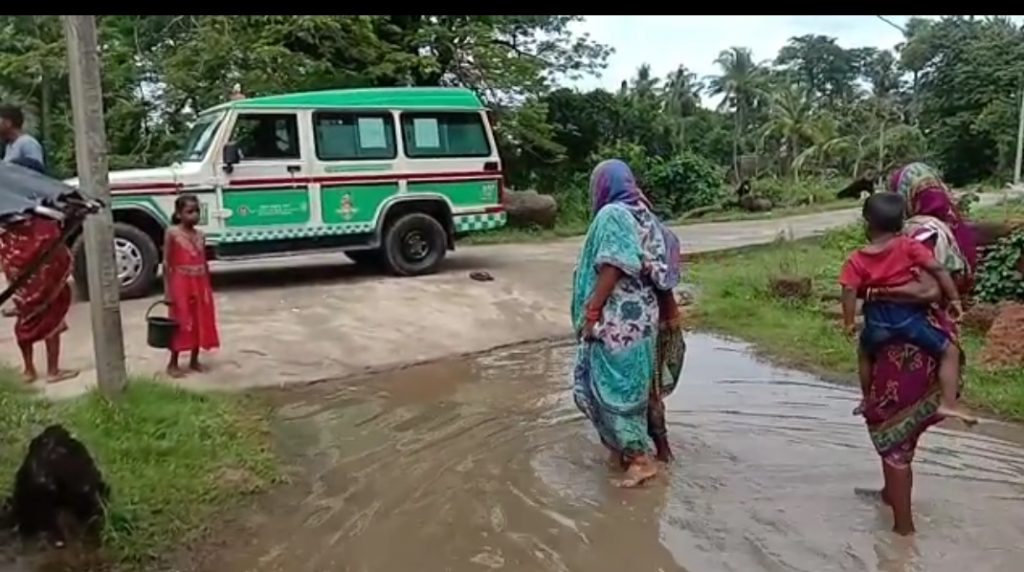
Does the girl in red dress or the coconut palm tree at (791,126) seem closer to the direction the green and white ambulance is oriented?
the girl in red dress

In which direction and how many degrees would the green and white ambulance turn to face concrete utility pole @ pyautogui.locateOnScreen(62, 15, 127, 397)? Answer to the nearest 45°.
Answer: approximately 90° to its left

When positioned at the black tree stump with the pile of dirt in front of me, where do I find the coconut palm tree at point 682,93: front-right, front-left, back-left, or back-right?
front-left

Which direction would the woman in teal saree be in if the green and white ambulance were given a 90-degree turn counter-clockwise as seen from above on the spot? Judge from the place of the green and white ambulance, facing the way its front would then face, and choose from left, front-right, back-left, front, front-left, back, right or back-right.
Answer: front

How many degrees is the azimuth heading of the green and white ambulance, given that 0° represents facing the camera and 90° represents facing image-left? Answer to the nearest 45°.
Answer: approximately 90°

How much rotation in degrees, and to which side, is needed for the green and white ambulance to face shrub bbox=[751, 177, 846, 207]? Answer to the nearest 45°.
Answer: approximately 135° to its right

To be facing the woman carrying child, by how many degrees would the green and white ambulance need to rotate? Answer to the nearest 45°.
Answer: approximately 90° to its left

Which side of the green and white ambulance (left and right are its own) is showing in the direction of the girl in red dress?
left

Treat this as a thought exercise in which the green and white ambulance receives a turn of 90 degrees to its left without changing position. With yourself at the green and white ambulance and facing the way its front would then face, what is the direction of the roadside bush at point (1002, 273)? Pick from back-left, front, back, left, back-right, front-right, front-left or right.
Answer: front-left

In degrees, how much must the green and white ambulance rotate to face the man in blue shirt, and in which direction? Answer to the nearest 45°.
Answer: approximately 45° to its left

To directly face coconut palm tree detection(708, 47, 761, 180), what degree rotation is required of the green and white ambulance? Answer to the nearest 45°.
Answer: approximately 135° to its right
